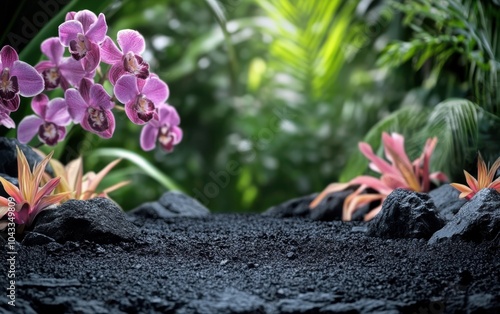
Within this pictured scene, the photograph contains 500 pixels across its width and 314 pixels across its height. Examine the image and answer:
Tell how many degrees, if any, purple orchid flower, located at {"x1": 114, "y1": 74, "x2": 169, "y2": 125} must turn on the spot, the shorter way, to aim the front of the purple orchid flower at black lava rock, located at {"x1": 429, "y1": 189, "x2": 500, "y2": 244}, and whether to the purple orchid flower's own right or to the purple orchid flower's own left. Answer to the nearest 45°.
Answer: approximately 45° to the purple orchid flower's own left

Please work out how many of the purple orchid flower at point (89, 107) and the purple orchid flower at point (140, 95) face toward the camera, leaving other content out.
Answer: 2

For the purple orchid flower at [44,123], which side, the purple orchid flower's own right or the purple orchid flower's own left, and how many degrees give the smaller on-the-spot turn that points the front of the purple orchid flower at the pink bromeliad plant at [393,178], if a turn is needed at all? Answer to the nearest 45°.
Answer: approximately 90° to the purple orchid flower's own left

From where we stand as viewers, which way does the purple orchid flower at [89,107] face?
facing the viewer

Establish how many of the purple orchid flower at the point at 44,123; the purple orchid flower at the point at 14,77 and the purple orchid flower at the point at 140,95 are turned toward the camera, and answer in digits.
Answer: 3

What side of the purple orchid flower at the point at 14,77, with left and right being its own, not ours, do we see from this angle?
front
